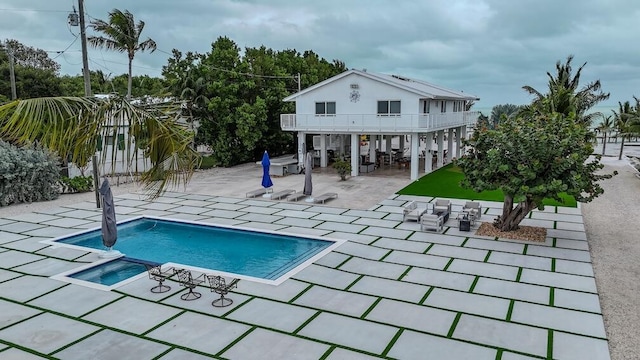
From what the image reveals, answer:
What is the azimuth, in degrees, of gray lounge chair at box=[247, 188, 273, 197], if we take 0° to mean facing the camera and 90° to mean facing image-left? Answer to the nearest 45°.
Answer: approximately 45°

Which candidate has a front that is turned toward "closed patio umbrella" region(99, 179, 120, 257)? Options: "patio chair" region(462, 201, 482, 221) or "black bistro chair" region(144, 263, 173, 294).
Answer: the patio chair

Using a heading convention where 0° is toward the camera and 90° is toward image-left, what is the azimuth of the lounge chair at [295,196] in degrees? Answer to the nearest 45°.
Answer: approximately 45°

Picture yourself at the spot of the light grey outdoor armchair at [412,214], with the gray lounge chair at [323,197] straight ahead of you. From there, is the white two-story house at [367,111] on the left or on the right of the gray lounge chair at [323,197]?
right
